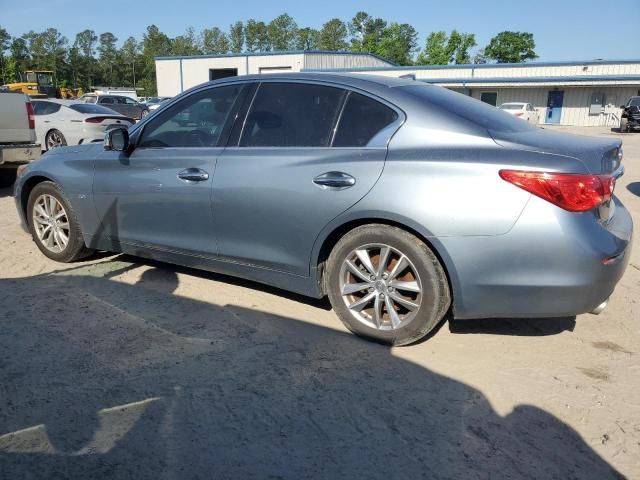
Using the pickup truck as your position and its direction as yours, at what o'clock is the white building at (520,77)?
The white building is roughly at 2 o'clock from the pickup truck.

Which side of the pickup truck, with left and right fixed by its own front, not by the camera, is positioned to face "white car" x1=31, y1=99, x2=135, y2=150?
front

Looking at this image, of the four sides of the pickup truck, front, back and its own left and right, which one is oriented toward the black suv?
right

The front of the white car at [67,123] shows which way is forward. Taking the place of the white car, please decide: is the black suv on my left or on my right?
on my right

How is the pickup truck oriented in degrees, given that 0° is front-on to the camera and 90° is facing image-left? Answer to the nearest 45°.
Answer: approximately 180°

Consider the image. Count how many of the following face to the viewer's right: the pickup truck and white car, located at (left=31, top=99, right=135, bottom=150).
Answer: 0

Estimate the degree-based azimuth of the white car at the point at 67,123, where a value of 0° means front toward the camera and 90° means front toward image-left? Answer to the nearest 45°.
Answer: approximately 135°
